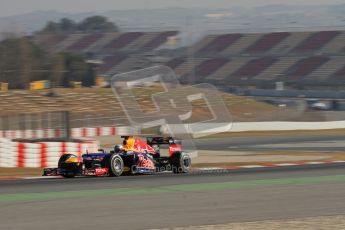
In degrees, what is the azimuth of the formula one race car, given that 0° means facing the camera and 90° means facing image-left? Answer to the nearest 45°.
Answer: approximately 45°

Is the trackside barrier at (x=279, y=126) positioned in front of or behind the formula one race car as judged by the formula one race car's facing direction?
behind

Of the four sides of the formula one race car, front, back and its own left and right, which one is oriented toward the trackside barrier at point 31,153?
right
